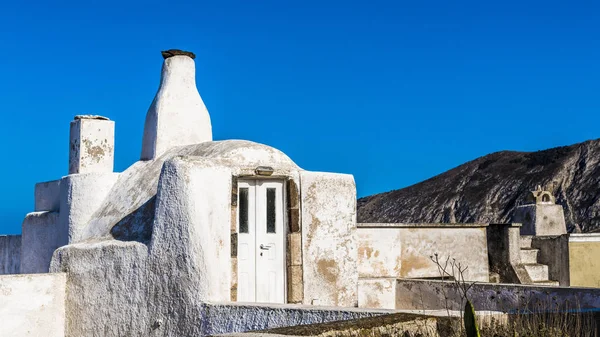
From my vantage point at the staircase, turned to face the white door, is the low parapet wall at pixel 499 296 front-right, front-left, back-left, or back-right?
front-left

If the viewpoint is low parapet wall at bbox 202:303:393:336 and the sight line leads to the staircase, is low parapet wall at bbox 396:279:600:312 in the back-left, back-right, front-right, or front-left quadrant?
front-right

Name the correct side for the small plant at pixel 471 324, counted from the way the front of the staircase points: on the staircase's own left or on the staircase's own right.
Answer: on the staircase's own right

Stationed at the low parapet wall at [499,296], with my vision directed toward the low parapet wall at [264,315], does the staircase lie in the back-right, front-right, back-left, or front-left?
back-right

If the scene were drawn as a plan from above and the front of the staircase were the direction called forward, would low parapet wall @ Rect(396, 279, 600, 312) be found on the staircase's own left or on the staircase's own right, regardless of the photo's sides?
on the staircase's own right

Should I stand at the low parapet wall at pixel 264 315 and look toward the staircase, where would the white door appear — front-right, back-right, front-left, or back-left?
front-left

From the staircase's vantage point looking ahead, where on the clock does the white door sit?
The white door is roughly at 4 o'clock from the staircase.

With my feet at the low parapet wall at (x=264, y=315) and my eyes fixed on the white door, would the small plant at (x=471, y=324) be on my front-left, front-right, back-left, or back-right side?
back-right

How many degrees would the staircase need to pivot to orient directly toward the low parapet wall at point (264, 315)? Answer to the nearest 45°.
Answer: approximately 90° to its right

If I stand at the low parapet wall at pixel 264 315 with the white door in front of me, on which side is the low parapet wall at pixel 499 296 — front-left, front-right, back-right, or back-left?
front-right
